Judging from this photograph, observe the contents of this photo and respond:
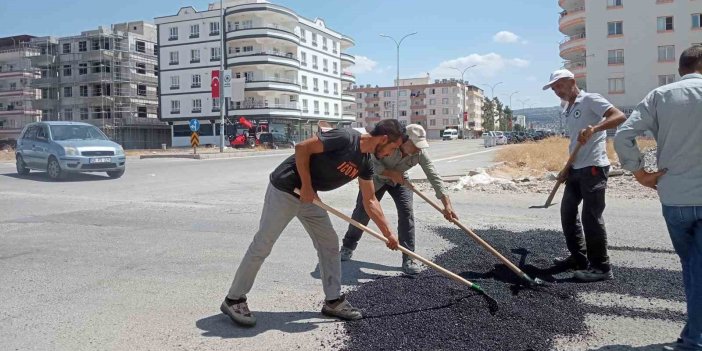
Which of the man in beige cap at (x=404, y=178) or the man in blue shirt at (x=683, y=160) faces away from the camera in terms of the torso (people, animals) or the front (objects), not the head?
the man in blue shirt

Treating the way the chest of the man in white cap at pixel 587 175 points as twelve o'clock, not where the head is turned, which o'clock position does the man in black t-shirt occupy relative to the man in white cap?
The man in black t-shirt is roughly at 12 o'clock from the man in white cap.

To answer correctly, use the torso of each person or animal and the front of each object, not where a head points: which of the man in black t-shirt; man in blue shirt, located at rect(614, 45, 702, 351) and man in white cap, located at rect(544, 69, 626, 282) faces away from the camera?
the man in blue shirt

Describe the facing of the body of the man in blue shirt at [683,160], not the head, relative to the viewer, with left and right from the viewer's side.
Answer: facing away from the viewer

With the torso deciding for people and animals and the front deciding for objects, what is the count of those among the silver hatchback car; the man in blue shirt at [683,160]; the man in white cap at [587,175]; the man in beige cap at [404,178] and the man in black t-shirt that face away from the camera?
1

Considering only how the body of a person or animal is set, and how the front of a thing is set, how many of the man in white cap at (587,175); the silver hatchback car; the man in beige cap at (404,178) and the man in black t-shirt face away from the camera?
0

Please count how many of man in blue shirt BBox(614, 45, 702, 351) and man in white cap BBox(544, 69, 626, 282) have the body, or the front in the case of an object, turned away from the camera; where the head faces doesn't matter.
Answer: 1

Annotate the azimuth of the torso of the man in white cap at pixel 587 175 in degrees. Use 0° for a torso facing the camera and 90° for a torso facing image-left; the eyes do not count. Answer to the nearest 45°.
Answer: approximately 45°

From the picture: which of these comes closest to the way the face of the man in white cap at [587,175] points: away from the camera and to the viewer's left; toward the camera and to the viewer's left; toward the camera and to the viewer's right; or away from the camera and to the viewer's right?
toward the camera and to the viewer's left

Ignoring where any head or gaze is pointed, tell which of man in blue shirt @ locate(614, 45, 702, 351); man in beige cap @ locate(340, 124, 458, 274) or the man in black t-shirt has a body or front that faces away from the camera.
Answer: the man in blue shirt
